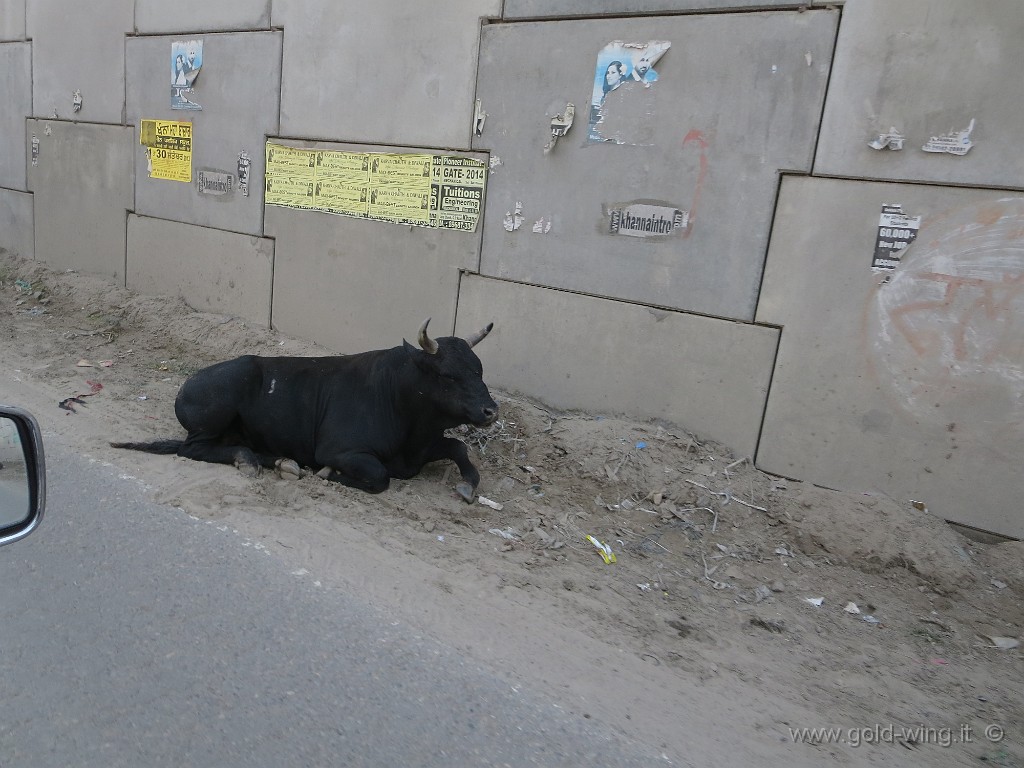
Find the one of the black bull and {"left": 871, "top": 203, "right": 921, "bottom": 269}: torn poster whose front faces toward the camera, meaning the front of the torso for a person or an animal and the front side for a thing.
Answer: the torn poster

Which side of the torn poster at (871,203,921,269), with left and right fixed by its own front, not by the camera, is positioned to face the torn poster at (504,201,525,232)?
right

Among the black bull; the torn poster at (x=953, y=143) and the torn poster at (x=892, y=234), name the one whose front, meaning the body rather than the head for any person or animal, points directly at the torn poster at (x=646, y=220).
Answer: the black bull

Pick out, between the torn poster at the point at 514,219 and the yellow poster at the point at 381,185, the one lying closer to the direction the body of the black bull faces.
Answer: the torn poster

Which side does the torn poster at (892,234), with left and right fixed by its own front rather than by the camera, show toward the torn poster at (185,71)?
right

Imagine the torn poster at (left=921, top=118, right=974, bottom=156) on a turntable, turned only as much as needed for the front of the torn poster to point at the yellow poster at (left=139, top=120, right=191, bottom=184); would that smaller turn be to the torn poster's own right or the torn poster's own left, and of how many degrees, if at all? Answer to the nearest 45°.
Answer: approximately 90° to the torn poster's own right

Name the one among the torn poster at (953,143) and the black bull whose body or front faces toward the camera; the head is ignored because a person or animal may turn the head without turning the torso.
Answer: the torn poster

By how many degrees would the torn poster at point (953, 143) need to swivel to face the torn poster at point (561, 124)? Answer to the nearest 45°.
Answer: approximately 90° to its right

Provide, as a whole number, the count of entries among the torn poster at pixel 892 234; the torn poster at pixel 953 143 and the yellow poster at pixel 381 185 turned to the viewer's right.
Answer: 0

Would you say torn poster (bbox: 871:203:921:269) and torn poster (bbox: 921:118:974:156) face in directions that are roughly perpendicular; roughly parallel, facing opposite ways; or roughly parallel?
roughly parallel

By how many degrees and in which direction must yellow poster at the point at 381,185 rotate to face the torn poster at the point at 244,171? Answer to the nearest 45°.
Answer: approximately 90° to its right

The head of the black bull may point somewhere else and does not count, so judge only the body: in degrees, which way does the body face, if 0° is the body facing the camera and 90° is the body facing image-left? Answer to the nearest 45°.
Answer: approximately 270°

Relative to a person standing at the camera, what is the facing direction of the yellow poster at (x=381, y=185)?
facing the viewer and to the left of the viewer

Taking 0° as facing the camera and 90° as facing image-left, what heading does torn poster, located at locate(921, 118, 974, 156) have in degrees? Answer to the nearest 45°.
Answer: approximately 0°

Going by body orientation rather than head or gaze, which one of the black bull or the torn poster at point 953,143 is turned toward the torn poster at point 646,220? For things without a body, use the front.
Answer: the black bull

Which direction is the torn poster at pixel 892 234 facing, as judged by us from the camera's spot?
facing the viewer
